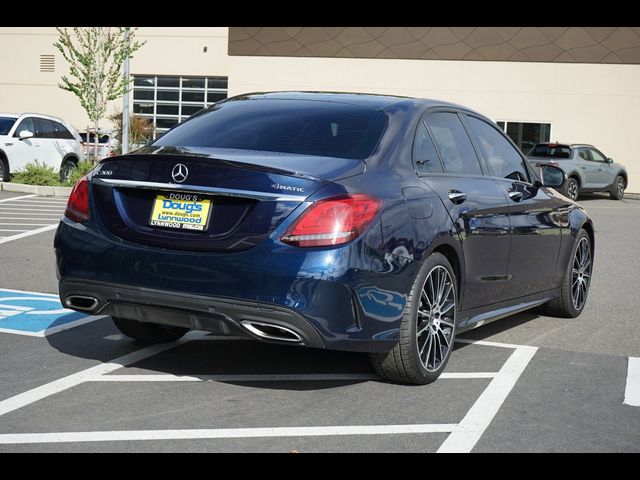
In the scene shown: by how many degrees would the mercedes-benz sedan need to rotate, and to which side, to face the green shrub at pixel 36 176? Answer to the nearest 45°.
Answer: approximately 45° to its left

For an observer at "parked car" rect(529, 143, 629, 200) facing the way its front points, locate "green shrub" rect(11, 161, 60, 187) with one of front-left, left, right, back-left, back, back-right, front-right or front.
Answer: back

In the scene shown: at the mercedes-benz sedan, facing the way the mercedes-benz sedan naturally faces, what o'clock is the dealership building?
The dealership building is roughly at 11 o'clock from the mercedes-benz sedan.

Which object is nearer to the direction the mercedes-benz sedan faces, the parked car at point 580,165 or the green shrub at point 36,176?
the parked car

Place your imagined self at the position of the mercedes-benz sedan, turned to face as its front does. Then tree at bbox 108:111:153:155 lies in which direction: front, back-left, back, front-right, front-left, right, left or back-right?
front-left

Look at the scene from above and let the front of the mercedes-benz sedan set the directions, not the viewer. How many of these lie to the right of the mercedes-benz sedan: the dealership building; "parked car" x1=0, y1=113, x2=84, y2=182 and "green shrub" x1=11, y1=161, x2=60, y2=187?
0

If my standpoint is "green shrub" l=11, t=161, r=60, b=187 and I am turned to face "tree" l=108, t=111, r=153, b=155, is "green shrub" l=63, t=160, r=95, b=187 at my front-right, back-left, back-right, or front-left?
front-right

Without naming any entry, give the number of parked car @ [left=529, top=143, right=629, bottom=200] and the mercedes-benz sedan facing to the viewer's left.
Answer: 0

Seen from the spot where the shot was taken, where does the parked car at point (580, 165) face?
facing away from the viewer and to the right of the viewer

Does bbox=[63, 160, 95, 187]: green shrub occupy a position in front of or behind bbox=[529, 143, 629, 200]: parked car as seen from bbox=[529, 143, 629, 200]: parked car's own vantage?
behind

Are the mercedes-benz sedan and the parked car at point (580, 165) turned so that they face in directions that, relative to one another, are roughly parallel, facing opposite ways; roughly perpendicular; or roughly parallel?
roughly parallel

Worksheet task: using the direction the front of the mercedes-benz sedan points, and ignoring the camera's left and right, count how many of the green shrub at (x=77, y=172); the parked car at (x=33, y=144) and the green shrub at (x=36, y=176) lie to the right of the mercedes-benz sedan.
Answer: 0

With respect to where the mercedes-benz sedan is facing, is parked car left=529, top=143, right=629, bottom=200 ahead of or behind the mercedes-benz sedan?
ahead
